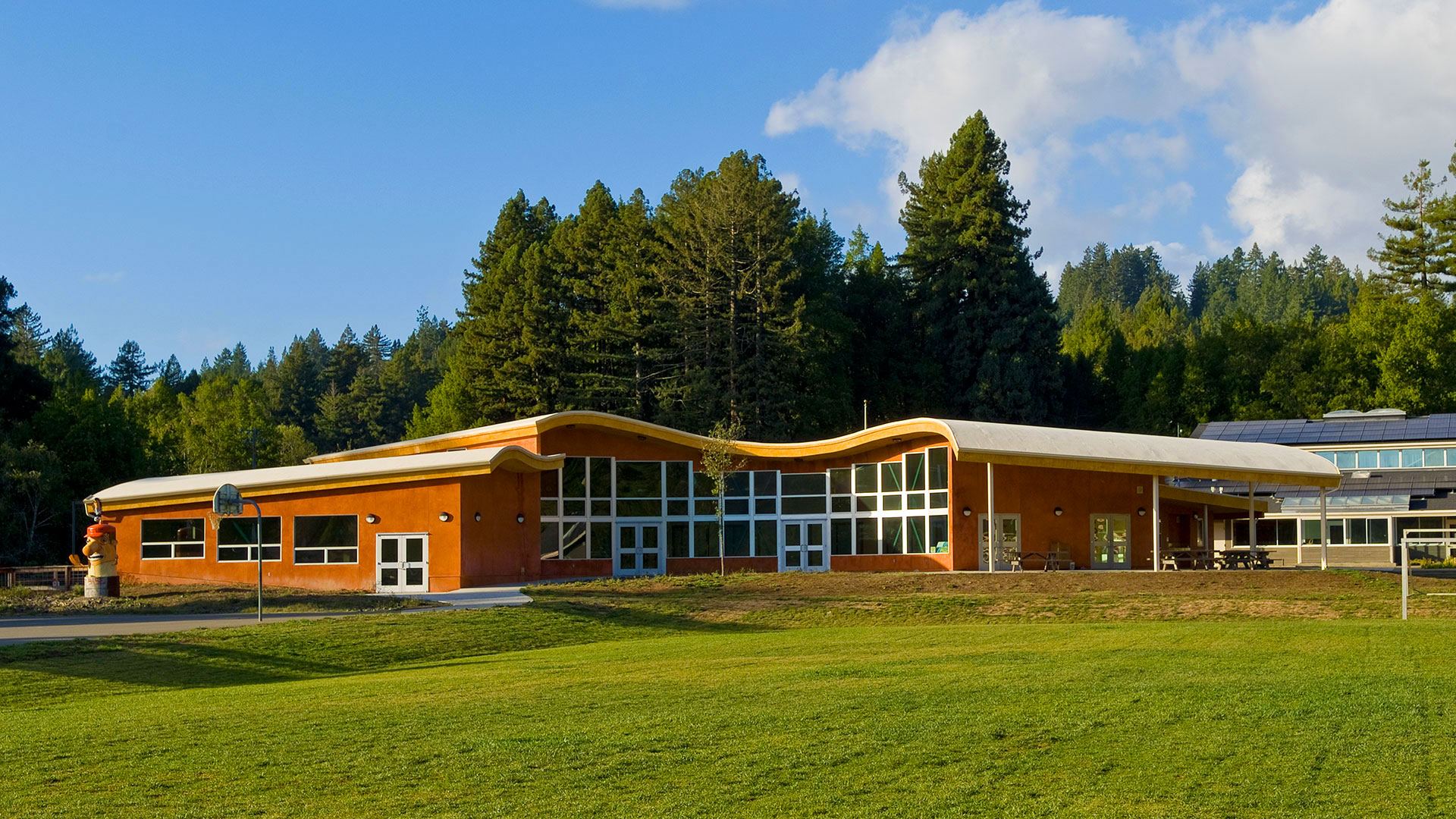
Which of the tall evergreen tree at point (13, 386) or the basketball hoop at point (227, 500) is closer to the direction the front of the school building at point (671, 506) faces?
the basketball hoop

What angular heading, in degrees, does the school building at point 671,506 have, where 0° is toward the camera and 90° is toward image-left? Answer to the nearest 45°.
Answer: approximately 0°

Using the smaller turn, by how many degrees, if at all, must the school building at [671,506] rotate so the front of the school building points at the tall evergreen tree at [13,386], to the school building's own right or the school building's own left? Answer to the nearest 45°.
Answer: approximately 135° to the school building's own right

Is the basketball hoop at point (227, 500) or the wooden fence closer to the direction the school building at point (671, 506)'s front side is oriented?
the basketball hoop

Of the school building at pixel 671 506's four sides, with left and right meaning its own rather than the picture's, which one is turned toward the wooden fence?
right
